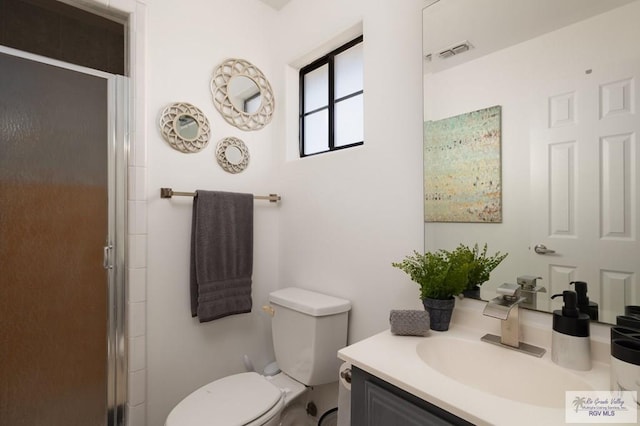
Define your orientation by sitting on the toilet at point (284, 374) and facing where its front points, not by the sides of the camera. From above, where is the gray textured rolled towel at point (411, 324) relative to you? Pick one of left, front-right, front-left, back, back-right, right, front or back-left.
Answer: left

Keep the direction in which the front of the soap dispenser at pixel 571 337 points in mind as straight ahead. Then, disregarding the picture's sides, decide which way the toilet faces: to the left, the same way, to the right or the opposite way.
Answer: to the left

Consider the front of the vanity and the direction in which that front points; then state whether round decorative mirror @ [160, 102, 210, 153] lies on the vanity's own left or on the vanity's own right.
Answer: on the vanity's own right

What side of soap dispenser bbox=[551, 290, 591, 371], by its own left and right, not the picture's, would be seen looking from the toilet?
front

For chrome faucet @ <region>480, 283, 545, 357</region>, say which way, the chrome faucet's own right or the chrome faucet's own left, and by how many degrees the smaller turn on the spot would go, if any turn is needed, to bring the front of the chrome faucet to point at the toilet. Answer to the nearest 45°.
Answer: approximately 45° to the chrome faucet's own right

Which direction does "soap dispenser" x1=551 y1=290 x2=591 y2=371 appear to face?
to the viewer's left

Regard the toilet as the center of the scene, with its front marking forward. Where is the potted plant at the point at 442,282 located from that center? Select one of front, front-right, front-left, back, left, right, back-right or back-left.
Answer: left
